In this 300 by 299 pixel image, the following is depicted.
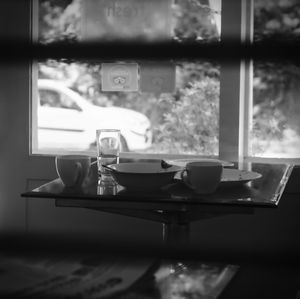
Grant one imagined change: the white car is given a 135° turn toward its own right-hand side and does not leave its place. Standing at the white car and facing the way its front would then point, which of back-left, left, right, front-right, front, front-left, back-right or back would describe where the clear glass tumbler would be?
front-left

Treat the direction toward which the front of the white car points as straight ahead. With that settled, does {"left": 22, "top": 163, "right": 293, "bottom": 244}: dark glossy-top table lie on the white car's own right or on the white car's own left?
on the white car's own right

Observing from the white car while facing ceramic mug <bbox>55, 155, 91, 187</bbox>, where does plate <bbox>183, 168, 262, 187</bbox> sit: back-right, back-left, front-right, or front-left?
front-left

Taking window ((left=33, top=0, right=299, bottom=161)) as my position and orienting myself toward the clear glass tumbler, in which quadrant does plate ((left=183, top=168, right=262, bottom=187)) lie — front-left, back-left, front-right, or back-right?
front-left

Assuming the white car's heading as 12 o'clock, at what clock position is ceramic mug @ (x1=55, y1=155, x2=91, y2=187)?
The ceramic mug is roughly at 3 o'clock from the white car.

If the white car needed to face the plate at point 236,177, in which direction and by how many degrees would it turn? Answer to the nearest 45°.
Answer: approximately 90° to its right

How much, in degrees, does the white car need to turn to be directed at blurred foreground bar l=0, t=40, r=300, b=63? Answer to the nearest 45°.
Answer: approximately 90° to its right

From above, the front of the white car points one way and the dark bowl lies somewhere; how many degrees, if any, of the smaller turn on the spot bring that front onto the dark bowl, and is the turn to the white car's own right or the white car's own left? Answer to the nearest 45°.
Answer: approximately 90° to the white car's own right

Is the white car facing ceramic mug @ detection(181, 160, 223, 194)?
no

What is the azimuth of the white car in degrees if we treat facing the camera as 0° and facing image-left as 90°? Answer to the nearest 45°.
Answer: approximately 270°
